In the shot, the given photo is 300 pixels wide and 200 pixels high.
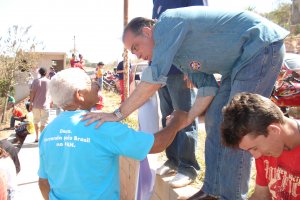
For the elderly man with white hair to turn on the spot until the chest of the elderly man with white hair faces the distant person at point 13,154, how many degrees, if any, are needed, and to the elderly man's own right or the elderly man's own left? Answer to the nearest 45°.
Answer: approximately 90° to the elderly man's own left

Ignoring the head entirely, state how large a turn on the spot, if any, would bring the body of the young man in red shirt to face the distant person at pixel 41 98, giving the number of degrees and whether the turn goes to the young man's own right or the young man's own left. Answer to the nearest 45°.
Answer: approximately 90° to the young man's own right

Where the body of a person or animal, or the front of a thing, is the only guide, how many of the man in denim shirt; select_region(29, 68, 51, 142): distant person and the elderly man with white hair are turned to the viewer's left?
1

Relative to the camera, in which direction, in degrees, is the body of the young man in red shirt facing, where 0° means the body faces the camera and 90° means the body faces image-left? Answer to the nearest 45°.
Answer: approximately 45°

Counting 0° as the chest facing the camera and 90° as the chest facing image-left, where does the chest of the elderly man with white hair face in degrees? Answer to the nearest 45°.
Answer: approximately 225°

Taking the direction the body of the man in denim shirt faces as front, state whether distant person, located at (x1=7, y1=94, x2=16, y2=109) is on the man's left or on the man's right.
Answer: on the man's right

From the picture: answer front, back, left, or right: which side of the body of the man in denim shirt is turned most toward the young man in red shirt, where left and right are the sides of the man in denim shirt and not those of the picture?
left

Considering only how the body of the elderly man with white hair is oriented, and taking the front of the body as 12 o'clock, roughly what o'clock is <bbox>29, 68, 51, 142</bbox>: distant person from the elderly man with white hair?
The distant person is roughly at 10 o'clock from the elderly man with white hair.

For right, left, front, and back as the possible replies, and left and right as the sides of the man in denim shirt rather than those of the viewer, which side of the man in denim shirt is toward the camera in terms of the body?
left

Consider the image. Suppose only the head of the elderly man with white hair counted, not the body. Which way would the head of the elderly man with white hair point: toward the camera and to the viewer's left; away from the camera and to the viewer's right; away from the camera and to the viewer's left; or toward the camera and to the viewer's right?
away from the camera and to the viewer's right
